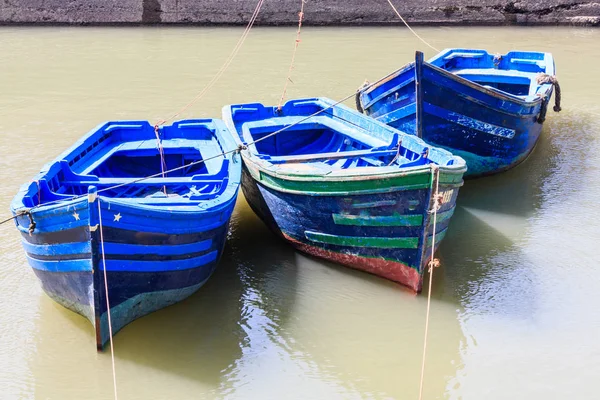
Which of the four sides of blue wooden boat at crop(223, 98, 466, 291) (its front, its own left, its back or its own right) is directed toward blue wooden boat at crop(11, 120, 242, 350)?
right

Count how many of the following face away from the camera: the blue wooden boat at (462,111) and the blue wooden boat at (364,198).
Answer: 0

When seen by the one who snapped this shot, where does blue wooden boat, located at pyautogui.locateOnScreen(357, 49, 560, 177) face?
facing the viewer and to the left of the viewer

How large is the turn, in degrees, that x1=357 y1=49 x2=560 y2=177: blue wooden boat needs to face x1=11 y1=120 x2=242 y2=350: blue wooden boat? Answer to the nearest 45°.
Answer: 0° — it already faces it

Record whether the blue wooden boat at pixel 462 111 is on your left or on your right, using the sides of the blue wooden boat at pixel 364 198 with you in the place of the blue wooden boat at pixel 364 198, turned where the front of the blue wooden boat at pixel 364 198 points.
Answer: on your left

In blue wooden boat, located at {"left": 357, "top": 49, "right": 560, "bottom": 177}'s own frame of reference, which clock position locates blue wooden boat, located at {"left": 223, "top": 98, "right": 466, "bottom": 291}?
blue wooden boat, located at {"left": 223, "top": 98, "right": 466, "bottom": 291} is roughly at 11 o'clock from blue wooden boat, located at {"left": 357, "top": 49, "right": 560, "bottom": 177}.

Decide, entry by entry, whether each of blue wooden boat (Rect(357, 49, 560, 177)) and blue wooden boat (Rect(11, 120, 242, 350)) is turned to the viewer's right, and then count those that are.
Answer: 0

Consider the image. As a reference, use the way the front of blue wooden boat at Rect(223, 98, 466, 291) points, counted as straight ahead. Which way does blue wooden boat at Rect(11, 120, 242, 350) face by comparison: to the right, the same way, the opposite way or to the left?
to the right

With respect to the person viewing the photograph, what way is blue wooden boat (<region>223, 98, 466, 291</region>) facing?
facing the viewer and to the right of the viewer
